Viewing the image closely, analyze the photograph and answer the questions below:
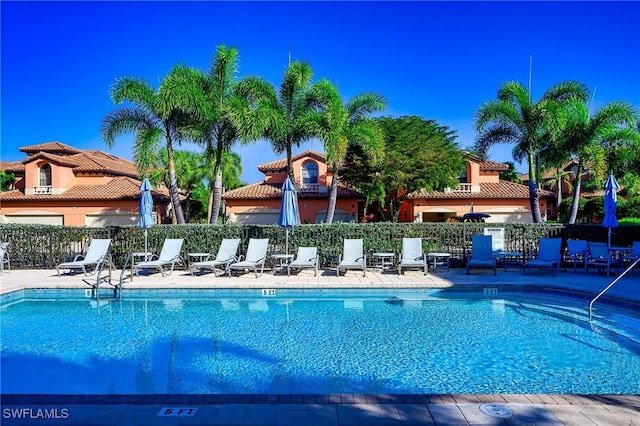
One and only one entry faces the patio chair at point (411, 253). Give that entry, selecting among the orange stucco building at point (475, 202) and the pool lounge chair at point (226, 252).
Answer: the orange stucco building

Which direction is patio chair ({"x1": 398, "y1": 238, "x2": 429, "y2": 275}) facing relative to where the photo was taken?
toward the camera

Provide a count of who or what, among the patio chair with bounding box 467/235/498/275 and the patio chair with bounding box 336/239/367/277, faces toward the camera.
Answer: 2

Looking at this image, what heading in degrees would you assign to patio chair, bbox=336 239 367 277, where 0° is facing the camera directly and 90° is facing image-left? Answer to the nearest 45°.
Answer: approximately 0°

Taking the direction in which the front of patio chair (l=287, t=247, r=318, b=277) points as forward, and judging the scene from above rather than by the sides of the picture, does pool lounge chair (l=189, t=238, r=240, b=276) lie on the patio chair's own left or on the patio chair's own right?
on the patio chair's own right

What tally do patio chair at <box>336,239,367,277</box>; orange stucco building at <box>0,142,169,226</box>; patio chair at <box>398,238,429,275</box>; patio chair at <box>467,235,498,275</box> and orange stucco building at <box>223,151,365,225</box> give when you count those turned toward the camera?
5

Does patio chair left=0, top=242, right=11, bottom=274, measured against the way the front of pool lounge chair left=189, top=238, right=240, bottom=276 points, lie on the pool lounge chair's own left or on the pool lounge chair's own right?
on the pool lounge chair's own right

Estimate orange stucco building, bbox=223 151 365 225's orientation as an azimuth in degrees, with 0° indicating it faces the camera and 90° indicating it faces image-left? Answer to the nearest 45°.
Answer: approximately 0°

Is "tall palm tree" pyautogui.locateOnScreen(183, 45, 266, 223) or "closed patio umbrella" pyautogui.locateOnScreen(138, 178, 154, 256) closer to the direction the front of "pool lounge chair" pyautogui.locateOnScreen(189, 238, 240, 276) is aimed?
the closed patio umbrella

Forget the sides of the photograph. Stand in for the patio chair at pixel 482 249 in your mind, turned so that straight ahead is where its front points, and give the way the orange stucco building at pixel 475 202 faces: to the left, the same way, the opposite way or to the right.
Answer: the same way

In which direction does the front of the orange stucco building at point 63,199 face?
toward the camera

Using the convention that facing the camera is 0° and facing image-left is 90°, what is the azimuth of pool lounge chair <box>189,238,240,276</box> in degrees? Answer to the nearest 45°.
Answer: approximately 45°

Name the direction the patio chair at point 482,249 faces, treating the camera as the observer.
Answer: facing the viewer

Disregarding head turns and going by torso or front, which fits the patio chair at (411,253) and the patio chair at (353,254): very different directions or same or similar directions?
same or similar directions

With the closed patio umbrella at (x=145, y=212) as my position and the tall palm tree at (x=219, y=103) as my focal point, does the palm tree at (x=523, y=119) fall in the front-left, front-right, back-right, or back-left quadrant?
front-right

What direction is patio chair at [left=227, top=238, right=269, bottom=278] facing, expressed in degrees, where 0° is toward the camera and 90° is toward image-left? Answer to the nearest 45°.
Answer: approximately 45°
